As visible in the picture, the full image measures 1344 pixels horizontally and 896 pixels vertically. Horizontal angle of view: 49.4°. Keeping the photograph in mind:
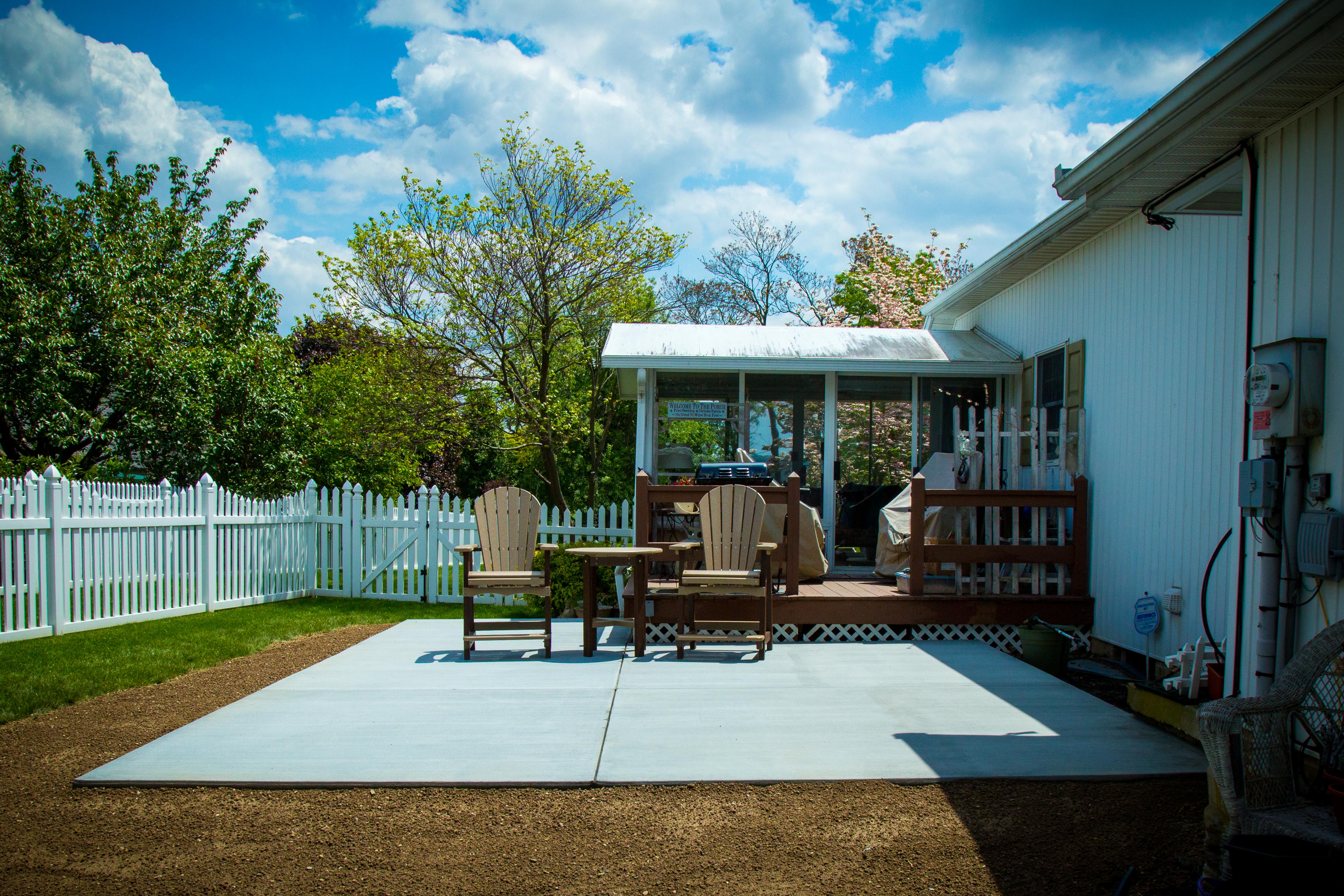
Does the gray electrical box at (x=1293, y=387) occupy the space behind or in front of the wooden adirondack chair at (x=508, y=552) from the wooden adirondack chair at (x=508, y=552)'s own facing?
in front

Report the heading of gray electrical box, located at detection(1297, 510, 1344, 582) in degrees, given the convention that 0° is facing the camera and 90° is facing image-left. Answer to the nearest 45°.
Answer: approximately 45°

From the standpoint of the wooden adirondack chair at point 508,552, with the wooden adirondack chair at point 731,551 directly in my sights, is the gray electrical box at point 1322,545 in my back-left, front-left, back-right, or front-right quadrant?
front-right

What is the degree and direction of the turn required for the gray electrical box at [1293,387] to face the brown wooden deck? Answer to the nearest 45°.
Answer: approximately 90° to its right

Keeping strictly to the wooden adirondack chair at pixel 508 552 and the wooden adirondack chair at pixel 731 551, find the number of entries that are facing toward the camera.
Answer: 2

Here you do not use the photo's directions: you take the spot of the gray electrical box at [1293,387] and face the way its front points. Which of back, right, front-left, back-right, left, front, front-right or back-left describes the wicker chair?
front-left

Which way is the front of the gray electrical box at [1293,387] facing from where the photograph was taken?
facing the viewer and to the left of the viewer

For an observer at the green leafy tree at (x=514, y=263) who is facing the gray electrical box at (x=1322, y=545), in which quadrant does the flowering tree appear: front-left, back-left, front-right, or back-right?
back-left

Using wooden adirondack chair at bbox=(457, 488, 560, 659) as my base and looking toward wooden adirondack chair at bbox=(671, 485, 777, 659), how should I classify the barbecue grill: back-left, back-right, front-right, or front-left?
front-left

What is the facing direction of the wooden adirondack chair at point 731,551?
toward the camera

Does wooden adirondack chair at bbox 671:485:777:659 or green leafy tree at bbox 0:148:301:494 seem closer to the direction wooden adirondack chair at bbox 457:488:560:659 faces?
the wooden adirondack chair

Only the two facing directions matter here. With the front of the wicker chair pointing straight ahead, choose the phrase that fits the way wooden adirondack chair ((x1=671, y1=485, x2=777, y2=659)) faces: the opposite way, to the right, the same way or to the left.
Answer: to the left

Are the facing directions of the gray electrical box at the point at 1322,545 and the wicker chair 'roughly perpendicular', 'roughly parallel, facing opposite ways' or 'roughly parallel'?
roughly parallel

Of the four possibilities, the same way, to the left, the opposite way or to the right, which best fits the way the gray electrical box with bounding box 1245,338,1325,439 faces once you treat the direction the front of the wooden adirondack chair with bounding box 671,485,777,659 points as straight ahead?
to the right

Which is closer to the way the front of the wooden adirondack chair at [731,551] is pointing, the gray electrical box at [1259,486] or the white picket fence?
the gray electrical box

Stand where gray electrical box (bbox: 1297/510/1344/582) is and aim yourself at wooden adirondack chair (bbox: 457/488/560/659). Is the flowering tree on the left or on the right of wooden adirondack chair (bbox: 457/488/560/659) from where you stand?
right
